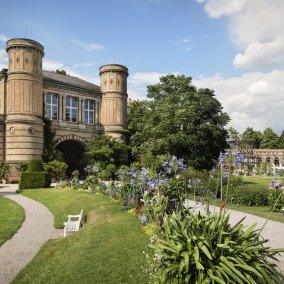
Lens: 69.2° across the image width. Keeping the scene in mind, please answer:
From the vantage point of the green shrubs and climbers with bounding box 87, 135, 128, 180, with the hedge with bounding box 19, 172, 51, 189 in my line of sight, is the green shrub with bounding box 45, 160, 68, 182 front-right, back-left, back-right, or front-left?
front-right

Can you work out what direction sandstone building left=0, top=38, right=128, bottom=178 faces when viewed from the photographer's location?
facing the viewer and to the right of the viewer

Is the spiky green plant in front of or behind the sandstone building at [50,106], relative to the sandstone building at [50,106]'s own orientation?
in front

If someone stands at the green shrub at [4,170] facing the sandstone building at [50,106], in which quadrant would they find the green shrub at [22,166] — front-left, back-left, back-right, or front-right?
front-right

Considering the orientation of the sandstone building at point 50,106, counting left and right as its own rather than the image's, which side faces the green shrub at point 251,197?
front

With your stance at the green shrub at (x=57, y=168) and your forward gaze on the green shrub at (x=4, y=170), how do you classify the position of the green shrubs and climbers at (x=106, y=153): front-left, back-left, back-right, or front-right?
back-right
